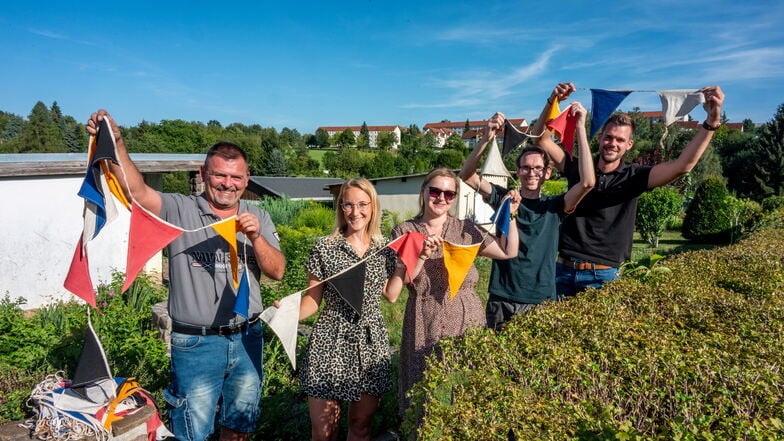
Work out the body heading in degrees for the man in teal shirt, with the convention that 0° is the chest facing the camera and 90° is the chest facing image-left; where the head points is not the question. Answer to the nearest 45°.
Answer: approximately 0°

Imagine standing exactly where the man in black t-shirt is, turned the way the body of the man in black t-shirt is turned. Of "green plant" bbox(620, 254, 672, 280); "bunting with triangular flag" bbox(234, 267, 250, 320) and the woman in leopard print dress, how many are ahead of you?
2

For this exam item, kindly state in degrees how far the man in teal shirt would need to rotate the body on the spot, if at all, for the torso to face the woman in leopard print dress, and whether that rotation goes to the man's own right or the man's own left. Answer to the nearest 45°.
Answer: approximately 45° to the man's own right

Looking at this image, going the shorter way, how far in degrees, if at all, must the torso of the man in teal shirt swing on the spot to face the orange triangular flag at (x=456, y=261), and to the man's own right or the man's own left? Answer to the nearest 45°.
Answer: approximately 45° to the man's own right

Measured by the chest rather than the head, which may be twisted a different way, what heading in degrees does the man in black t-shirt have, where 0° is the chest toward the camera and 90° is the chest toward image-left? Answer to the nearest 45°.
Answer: approximately 45°

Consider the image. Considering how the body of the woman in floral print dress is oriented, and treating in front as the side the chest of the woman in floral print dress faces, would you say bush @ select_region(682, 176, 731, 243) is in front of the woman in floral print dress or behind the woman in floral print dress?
behind

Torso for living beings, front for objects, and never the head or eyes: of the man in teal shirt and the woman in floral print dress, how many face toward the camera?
2
